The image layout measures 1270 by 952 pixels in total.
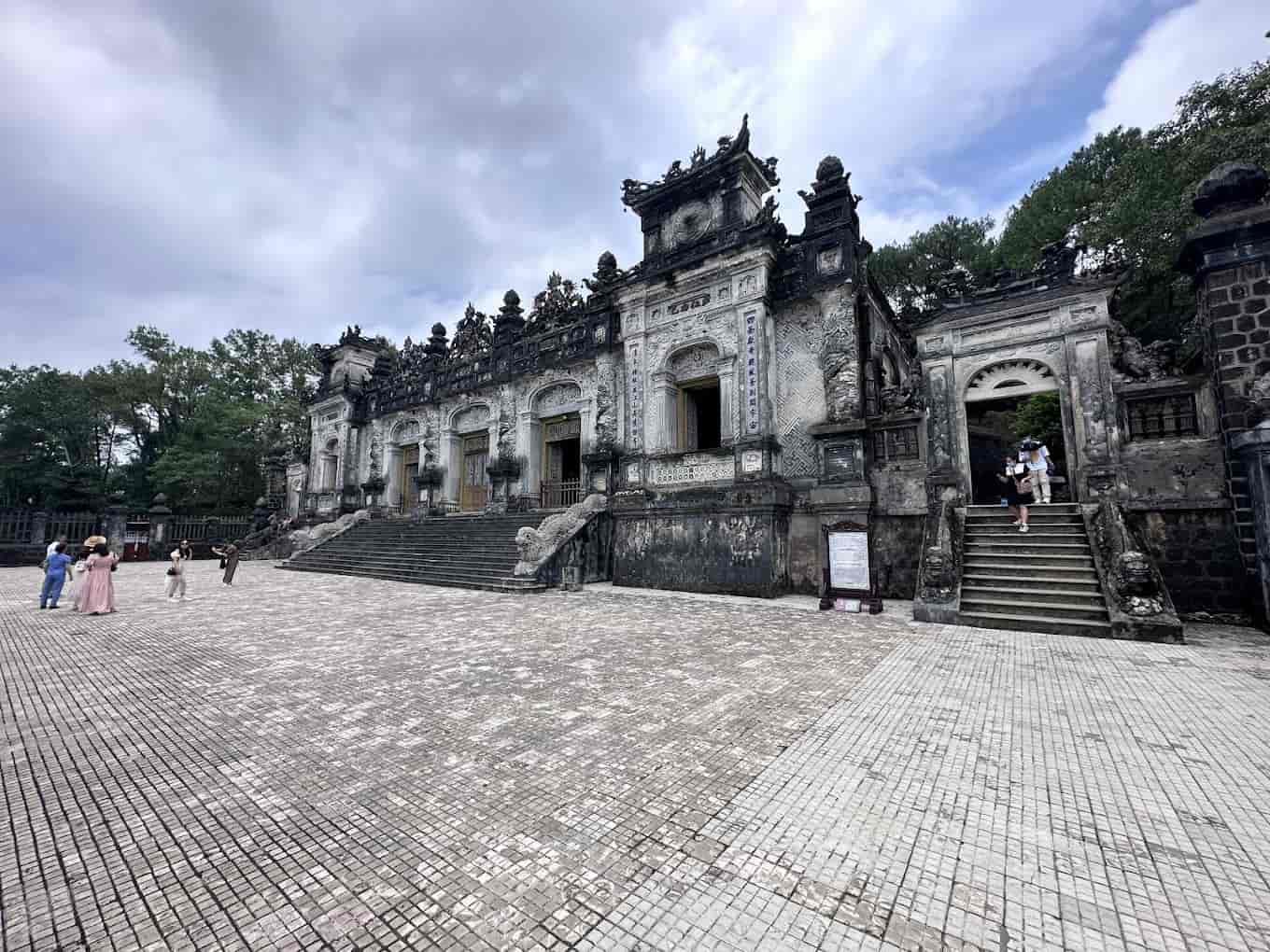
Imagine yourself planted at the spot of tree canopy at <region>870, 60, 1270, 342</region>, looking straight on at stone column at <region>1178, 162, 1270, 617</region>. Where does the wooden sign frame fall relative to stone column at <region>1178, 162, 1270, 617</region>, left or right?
right

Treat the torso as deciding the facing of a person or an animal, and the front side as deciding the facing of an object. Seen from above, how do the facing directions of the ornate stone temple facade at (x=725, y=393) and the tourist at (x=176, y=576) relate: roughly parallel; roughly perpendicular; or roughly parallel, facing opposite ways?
roughly perpendicular

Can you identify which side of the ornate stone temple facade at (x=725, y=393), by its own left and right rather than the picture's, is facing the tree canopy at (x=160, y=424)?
right

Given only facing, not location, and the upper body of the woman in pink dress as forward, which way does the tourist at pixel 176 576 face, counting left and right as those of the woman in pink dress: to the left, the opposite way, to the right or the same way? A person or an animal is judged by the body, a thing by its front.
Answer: the opposite way

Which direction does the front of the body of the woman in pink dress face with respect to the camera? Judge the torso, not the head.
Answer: away from the camera

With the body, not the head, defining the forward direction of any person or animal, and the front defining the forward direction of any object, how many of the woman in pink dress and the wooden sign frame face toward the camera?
1

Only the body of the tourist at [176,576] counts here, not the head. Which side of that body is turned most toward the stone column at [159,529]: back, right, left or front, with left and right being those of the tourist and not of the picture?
back

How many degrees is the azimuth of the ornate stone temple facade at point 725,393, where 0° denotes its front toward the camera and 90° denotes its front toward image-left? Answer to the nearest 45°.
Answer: approximately 45°

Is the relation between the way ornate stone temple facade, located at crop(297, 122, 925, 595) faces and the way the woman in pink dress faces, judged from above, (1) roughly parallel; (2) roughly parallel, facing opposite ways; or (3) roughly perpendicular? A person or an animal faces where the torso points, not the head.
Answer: roughly perpendicular

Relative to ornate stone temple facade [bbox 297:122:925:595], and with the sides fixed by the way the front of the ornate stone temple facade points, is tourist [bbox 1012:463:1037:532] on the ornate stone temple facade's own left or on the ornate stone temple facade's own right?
on the ornate stone temple facade's own left

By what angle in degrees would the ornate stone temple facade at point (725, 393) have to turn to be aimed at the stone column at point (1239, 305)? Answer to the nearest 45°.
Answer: approximately 90° to its left

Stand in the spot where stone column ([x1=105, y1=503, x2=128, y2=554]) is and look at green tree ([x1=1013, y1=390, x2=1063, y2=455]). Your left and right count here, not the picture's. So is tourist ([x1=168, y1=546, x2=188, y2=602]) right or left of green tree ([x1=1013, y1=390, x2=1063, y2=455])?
right

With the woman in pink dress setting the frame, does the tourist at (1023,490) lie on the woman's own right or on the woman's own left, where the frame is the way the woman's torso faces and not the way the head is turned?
on the woman's own right

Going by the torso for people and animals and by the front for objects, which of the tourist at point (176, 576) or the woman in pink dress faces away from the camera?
the woman in pink dress

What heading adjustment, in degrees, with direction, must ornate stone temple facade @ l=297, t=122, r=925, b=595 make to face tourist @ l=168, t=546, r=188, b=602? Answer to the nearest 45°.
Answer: approximately 45° to its right

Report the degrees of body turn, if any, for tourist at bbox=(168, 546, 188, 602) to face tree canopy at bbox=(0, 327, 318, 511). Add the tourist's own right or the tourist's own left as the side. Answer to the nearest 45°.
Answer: approximately 180°

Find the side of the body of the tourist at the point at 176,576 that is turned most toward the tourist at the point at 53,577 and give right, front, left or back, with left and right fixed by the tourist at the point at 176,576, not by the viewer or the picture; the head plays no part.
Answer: right
